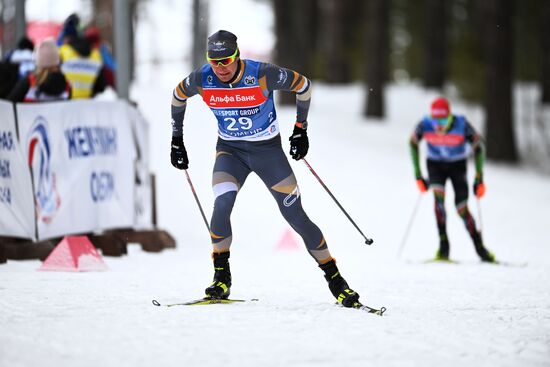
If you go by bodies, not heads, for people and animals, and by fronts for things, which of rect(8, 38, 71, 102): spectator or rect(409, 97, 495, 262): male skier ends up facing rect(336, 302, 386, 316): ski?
the male skier

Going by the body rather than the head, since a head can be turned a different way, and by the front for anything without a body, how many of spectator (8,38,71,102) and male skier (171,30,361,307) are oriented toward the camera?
1

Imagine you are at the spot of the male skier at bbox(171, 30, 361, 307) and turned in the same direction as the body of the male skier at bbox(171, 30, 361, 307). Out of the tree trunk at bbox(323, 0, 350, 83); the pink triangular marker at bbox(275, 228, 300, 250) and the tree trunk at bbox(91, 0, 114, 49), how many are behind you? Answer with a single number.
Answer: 3

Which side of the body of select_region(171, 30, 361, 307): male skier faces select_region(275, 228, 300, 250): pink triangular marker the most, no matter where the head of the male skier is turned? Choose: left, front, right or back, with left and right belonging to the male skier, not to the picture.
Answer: back

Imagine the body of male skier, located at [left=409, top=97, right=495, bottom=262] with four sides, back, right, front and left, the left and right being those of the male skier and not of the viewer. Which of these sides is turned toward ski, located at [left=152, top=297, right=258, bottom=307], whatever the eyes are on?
front

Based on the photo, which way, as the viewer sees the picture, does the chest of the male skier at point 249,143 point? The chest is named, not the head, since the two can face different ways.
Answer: toward the camera

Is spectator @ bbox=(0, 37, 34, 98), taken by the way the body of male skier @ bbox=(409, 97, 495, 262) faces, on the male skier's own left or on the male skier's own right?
on the male skier's own right

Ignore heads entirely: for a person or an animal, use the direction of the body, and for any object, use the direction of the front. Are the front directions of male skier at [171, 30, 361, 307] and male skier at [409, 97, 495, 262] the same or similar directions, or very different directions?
same or similar directions

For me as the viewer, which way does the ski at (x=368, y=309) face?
facing the viewer and to the right of the viewer

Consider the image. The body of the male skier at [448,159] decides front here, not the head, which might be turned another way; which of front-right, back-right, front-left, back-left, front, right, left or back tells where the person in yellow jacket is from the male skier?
right

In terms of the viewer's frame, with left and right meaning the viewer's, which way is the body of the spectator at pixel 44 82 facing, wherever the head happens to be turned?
facing away from the viewer

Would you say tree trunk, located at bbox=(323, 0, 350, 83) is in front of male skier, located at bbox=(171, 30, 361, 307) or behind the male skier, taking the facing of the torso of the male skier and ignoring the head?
behind

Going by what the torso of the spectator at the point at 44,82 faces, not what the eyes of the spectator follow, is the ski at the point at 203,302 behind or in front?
behind

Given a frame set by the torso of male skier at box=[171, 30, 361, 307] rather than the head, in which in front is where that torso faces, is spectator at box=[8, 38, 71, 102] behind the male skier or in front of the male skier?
behind

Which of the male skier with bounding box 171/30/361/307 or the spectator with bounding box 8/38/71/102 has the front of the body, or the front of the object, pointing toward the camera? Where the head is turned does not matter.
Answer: the male skier
